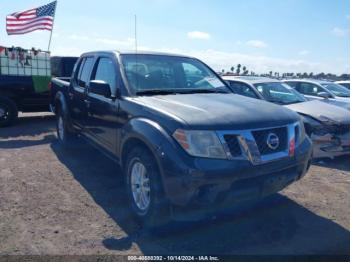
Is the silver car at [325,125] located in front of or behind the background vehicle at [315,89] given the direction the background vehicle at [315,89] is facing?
in front

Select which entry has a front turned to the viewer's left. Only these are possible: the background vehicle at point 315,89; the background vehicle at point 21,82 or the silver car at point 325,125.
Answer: the background vehicle at point 21,82

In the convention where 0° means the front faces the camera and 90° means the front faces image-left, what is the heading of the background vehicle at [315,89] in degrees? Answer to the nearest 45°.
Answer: approximately 315°

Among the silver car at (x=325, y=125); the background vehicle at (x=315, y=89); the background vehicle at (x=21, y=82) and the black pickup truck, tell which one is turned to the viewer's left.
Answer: the background vehicle at (x=21, y=82)

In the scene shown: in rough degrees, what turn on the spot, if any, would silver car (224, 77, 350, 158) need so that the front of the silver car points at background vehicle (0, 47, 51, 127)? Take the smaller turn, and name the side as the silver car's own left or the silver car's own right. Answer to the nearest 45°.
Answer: approximately 135° to the silver car's own right

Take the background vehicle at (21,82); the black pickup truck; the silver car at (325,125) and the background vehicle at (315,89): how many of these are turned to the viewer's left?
1

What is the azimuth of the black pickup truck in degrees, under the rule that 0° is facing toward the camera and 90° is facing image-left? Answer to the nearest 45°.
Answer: approximately 315°

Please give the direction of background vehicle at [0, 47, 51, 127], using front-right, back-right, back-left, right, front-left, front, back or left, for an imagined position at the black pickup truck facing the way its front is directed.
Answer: back

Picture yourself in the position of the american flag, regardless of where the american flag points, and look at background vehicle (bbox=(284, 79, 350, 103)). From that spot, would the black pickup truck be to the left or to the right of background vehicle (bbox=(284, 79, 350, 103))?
right

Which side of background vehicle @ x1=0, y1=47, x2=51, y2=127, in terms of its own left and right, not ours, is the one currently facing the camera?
left

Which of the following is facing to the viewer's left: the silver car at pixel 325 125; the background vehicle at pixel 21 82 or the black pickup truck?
the background vehicle

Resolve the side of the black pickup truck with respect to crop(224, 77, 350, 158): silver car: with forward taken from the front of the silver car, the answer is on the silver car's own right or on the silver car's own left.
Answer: on the silver car's own right

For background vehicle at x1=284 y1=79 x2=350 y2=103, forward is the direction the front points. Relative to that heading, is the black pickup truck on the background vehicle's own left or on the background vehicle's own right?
on the background vehicle's own right
